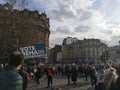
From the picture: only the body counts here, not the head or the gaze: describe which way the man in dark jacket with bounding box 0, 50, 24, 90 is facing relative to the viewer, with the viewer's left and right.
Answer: facing away from the viewer and to the right of the viewer

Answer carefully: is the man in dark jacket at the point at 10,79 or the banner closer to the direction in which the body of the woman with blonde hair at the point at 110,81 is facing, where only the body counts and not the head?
the banner

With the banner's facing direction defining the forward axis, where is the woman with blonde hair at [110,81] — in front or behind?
in front

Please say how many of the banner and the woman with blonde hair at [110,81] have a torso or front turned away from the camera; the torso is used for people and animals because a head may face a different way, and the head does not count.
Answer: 1

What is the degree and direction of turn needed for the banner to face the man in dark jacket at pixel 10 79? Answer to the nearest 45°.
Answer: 0° — it already faces them

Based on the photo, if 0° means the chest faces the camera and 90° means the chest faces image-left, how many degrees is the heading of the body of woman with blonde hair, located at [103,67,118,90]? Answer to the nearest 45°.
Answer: approximately 180°

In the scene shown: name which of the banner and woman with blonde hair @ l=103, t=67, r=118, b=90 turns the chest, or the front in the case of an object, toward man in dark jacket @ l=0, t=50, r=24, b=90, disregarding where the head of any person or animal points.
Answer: the banner

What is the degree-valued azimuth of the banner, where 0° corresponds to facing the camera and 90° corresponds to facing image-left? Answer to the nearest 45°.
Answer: approximately 0°

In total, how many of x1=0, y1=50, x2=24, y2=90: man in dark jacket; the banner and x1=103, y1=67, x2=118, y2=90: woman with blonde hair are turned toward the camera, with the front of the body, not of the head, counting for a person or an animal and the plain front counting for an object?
1

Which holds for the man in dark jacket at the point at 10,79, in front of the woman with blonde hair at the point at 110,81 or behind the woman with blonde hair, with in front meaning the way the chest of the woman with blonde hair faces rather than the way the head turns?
behind
